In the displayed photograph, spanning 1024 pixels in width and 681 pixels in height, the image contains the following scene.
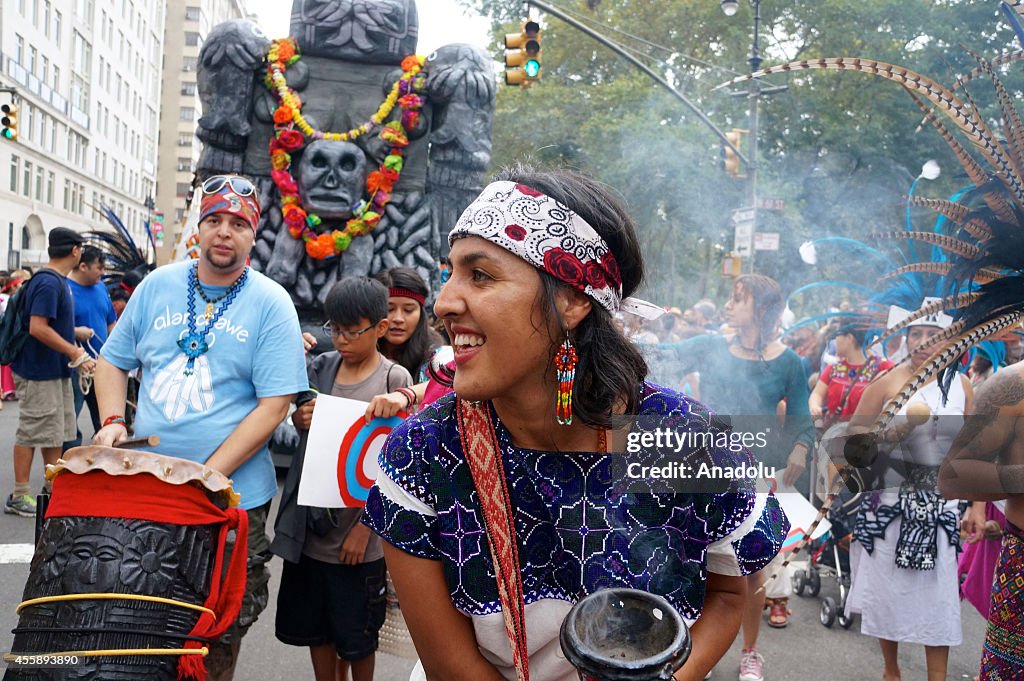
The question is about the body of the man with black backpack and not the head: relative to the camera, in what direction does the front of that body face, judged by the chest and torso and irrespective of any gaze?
to the viewer's right

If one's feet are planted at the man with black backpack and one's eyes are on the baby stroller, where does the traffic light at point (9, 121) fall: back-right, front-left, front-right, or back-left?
back-left

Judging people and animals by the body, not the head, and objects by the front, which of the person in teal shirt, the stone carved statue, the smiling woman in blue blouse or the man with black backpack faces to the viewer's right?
the man with black backpack

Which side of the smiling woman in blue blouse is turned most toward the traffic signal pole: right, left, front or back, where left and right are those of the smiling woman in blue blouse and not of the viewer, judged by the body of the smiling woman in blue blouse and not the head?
back

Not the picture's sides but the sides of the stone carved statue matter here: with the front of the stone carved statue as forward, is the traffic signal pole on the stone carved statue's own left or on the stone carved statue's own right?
on the stone carved statue's own left

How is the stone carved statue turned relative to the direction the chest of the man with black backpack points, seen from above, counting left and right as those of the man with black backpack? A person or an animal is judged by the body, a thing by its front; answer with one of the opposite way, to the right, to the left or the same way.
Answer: to the right

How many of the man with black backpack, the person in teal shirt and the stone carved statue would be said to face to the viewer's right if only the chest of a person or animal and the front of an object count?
1

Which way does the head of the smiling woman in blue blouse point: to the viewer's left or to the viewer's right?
to the viewer's left

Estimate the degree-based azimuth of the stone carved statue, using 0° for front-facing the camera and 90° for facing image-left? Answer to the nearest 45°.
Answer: approximately 0°

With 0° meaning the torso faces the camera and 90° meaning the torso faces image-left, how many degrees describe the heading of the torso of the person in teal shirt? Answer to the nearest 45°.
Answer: approximately 0°

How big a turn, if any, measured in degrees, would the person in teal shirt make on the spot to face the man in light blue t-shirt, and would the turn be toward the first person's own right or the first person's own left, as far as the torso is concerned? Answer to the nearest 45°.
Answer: approximately 45° to the first person's own right

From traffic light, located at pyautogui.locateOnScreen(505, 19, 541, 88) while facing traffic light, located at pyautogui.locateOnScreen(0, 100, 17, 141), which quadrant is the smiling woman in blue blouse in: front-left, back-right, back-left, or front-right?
back-left
